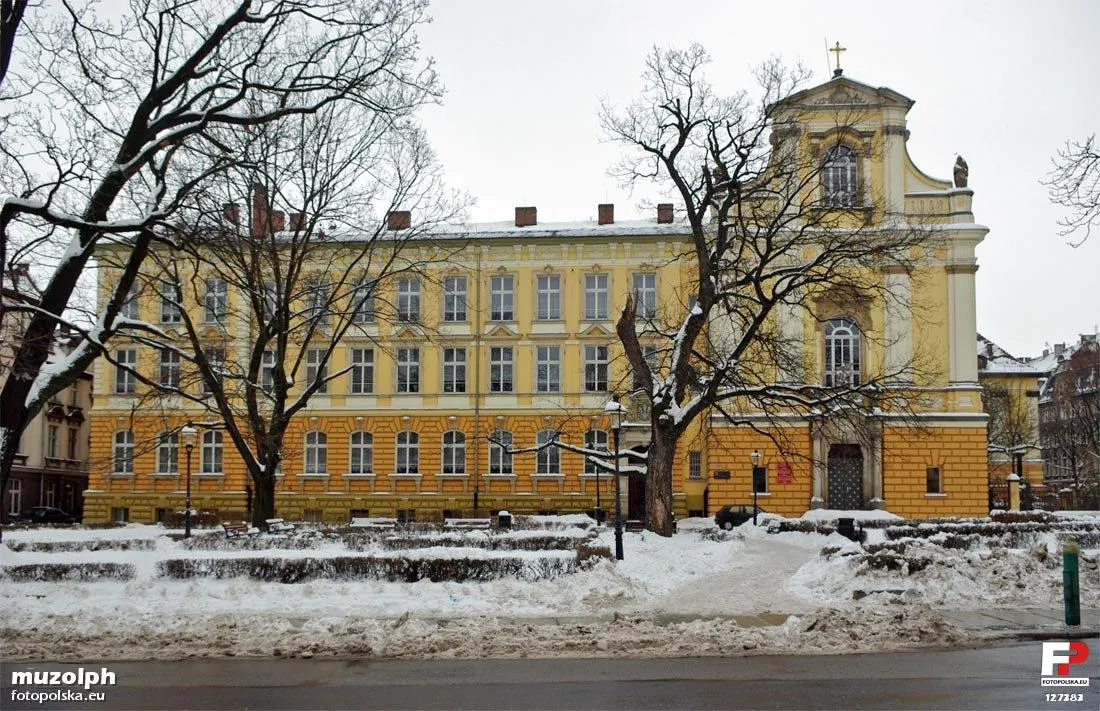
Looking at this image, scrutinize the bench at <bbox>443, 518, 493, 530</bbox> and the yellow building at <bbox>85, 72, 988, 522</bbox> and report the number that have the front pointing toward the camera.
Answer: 2

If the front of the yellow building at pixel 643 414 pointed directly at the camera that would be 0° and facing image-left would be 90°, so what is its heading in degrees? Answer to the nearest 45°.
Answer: approximately 0°

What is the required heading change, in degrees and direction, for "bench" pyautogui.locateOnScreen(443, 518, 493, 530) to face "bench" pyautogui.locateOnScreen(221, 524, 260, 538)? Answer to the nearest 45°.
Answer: approximately 45° to its right

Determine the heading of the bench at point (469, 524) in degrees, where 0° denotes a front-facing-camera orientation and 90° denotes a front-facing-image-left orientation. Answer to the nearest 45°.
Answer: approximately 0°

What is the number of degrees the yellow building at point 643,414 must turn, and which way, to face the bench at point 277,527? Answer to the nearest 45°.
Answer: approximately 45° to its right
